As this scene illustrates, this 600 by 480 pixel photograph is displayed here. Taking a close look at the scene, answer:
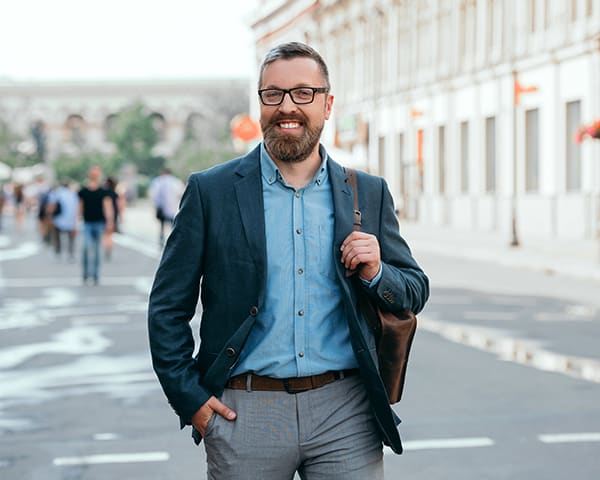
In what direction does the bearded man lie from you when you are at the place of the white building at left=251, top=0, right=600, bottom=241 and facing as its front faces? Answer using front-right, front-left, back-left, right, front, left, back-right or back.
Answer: front-left

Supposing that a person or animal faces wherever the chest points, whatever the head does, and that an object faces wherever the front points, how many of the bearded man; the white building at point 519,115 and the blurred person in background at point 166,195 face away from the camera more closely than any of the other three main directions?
1

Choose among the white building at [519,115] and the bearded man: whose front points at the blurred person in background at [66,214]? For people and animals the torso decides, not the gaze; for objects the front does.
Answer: the white building

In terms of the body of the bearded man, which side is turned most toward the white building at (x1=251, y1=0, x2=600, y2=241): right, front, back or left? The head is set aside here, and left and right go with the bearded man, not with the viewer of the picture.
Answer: back

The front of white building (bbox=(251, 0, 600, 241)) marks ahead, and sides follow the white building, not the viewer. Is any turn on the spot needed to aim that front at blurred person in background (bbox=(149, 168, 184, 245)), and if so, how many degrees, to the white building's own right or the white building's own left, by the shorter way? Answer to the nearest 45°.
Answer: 0° — it already faces them

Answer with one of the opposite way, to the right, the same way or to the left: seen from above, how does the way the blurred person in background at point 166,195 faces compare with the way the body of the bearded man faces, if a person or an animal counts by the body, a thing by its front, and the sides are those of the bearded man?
the opposite way

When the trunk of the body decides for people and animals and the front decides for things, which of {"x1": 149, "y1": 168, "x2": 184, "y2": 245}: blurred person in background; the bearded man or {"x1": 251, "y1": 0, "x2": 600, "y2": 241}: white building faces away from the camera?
the blurred person in background

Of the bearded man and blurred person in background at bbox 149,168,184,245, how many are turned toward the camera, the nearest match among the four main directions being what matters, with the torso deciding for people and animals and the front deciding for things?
1

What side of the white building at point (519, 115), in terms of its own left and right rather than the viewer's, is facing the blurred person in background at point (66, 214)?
front

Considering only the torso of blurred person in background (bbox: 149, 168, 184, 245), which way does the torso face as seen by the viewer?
away from the camera

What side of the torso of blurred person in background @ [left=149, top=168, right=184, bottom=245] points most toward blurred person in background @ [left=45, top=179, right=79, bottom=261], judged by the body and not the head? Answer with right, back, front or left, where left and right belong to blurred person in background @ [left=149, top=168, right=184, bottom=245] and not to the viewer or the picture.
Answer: left

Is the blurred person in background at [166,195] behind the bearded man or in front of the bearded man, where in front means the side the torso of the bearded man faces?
behind
